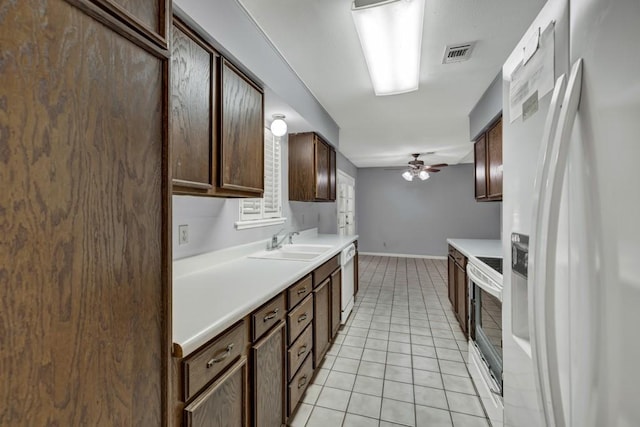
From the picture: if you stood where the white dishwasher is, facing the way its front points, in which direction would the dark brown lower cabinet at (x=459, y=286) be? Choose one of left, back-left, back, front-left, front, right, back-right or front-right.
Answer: front

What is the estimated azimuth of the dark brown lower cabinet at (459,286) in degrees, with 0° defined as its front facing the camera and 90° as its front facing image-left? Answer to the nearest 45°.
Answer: approximately 90°

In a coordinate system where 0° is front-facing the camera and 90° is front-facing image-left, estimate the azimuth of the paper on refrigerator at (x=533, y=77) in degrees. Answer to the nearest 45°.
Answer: approximately 45°

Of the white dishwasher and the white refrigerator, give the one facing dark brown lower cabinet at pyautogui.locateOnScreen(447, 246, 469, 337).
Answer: the white dishwasher

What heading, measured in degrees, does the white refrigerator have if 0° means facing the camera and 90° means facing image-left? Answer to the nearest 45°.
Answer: approximately 45°

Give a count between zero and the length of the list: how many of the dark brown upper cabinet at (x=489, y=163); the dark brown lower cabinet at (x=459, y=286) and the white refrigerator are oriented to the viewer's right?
0

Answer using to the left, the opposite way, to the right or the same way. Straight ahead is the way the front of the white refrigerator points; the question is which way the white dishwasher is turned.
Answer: the opposite way

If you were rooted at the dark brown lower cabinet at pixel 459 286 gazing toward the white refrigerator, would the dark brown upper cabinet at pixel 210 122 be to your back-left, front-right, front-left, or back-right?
front-right

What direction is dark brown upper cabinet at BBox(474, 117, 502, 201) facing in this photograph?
to the viewer's left

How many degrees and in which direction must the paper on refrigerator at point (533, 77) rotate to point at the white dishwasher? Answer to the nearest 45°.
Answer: approximately 90° to its right

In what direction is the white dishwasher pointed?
to the viewer's right
